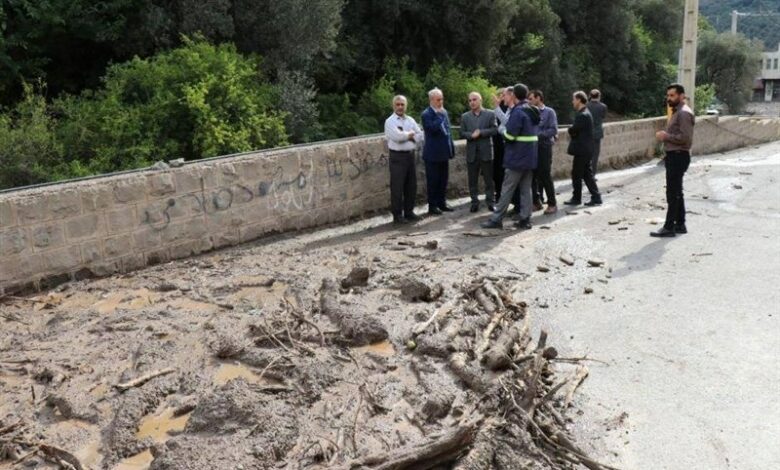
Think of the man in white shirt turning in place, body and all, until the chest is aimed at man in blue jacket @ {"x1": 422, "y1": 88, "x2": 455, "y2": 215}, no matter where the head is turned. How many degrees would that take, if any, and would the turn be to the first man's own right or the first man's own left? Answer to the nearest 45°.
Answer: approximately 90° to the first man's own left

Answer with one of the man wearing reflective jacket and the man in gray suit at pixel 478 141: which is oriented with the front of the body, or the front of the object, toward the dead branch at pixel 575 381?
the man in gray suit

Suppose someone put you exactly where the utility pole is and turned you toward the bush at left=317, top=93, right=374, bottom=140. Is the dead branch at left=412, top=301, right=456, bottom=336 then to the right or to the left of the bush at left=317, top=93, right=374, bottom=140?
left

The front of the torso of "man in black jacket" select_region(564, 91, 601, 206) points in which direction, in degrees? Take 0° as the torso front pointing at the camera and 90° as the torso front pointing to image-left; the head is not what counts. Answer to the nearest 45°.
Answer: approximately 90°

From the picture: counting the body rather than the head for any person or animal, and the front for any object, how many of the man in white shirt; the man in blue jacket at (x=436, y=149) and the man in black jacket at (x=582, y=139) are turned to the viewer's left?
1

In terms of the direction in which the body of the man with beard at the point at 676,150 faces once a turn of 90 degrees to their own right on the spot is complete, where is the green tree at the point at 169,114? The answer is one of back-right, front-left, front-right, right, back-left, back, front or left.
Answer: left

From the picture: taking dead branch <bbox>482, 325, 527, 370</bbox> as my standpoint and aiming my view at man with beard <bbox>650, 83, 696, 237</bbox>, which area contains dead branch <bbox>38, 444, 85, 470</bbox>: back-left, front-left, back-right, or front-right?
back-left

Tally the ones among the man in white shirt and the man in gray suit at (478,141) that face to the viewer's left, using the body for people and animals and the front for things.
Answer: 0

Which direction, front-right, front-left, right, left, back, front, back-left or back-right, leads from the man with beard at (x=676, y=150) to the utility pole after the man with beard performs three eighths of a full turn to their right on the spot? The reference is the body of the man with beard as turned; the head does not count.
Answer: front-left

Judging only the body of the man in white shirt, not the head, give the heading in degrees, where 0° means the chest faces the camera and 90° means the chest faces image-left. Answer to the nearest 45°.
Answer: approximately 315°

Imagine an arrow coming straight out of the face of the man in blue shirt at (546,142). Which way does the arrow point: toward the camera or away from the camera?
toward the camera

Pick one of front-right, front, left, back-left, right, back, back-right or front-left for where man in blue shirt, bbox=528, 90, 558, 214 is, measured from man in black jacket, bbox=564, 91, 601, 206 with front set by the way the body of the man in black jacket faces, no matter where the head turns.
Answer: front-left

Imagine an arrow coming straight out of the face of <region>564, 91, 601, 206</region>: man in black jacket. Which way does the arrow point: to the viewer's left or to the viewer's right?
to the viewer's left

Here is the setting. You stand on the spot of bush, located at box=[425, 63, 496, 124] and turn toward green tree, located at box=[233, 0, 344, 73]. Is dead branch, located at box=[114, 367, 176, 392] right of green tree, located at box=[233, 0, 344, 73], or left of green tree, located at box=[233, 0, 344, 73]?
left

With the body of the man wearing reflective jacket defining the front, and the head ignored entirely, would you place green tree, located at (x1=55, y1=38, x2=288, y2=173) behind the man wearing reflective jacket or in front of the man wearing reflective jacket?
in front

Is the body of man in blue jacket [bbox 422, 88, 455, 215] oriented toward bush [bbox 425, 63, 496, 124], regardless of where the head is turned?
no

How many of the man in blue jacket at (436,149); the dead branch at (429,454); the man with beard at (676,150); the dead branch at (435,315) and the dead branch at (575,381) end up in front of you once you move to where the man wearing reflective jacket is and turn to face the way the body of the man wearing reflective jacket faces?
1

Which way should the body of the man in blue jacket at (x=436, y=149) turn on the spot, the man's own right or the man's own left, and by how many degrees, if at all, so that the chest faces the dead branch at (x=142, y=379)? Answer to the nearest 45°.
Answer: approximately 45° to the man's own right

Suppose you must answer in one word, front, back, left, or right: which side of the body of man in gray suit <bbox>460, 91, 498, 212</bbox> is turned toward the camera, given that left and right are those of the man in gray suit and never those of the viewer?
front
